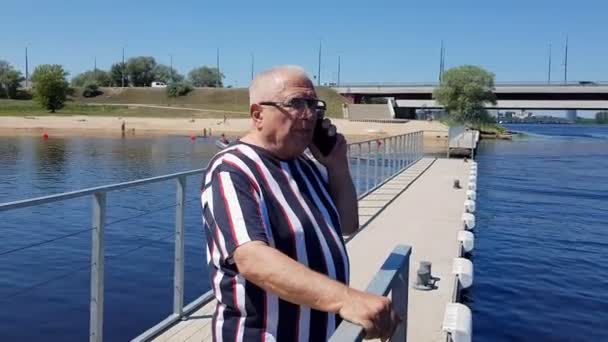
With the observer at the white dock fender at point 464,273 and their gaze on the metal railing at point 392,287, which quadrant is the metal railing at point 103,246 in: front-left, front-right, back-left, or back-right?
front-right

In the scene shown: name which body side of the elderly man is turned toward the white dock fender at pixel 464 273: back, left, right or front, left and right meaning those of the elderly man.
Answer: left

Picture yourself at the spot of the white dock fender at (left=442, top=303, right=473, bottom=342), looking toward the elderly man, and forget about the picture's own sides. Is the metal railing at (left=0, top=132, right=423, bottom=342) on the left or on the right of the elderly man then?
right

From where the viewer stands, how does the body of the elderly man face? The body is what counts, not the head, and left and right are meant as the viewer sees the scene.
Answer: facing the viewer and to the right of the viewer

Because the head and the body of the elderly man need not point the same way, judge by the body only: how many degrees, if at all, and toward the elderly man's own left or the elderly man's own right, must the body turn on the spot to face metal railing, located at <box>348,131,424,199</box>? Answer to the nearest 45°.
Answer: approximately 135° to the elderly man's own left

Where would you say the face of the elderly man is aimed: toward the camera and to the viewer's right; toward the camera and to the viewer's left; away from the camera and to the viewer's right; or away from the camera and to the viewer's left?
toward the camera and to the viewer's right
